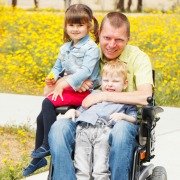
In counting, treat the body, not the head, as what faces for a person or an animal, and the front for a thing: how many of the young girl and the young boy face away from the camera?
0

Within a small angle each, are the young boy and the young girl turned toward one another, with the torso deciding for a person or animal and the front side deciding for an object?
no

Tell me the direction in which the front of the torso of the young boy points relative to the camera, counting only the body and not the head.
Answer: toward the camera

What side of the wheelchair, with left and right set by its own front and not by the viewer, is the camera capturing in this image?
front

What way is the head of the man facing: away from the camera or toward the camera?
toward the camera

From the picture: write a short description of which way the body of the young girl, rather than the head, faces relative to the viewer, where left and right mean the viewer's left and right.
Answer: facing the viewer and to the left of the viewer

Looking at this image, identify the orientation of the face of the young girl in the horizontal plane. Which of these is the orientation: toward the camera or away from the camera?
toward the camera
